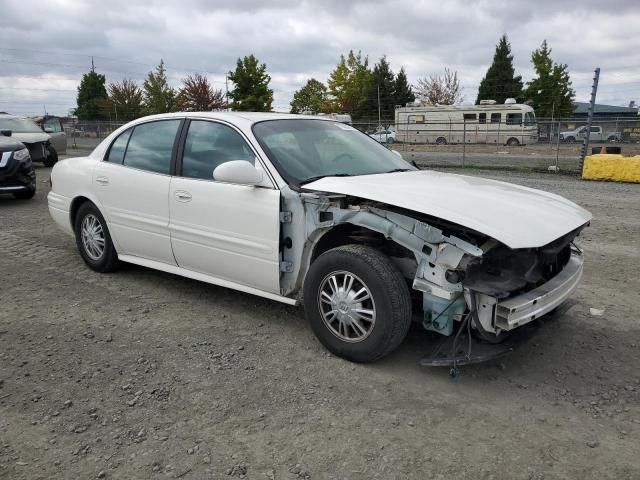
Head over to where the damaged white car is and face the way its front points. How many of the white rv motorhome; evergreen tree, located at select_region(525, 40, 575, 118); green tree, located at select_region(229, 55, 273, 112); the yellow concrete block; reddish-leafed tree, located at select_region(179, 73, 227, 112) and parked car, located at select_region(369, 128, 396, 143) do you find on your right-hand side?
0

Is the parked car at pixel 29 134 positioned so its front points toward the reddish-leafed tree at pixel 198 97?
no

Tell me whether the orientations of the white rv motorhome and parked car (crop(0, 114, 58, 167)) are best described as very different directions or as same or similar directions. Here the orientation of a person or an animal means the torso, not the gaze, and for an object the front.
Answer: same or similar directions

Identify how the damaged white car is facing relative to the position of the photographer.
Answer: facing the viewer and to the right of the viewer

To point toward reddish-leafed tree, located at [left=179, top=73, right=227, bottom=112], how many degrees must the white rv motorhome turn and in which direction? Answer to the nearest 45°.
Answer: approximately 135° to its left

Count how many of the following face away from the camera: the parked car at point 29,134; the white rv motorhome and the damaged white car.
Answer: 0

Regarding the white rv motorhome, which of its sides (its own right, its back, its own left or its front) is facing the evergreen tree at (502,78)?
left

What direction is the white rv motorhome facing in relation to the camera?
to the viewer's right

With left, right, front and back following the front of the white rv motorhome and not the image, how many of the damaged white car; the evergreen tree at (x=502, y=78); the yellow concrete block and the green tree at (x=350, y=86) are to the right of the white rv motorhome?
2

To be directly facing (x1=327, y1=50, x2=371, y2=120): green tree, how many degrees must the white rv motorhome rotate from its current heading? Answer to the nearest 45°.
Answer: approximately 135° to its left

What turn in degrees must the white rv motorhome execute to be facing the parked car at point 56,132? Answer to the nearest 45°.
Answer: approximately 135° to its right

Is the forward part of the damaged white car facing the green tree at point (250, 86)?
no

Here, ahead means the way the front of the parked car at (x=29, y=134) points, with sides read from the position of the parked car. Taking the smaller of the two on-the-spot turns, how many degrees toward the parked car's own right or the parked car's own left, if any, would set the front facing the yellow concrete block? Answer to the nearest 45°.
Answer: approximately 90° to the parked car's own left

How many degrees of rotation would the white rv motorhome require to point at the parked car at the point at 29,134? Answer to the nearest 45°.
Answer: approximately 135° to its right

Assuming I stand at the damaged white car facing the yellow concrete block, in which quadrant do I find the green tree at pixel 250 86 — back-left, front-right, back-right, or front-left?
front-left

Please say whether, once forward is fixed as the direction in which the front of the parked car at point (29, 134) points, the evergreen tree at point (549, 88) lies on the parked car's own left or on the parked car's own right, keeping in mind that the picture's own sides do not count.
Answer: on the parked car's own left

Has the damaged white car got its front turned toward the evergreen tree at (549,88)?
no

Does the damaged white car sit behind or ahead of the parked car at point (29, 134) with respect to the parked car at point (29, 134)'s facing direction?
ahead
